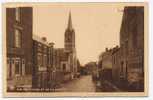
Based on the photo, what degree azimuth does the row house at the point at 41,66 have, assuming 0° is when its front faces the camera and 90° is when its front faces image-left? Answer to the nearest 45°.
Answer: approximately 315°
